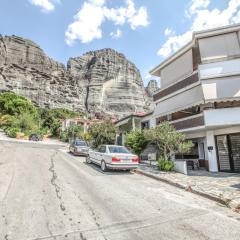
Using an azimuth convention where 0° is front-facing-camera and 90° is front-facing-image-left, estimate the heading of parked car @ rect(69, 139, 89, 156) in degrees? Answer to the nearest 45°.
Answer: approximately 135°

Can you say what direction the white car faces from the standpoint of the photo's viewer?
facing away from the viewer and to the left of the viewer

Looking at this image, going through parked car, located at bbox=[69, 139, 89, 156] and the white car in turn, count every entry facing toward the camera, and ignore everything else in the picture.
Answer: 0

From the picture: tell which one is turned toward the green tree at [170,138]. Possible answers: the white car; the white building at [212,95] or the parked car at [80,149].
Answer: the white building

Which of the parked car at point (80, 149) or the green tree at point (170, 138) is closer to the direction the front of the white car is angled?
the parked car

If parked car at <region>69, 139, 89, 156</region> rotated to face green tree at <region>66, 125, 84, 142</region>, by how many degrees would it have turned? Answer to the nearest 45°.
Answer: approximately 45° to its right

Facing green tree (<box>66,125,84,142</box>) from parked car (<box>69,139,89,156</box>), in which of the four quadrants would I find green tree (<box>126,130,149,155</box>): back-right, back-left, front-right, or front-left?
back-right

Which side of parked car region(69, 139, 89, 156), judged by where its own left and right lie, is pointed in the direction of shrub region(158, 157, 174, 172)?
back

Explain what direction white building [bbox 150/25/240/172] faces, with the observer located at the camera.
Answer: facing the viewer and to the left of the viewer
